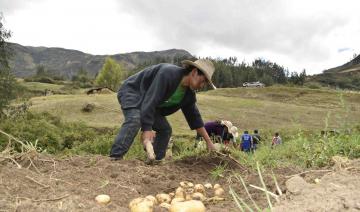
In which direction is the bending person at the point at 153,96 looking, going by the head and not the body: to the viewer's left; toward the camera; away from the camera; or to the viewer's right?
to the viewer's right

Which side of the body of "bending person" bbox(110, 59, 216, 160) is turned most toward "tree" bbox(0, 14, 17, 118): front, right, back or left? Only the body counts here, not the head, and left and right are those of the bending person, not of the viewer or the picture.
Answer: back

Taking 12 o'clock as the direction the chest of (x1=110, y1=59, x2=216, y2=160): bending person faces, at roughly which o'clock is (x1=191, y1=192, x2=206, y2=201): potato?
The potato is roughly at 1 o'clock from the bending person.

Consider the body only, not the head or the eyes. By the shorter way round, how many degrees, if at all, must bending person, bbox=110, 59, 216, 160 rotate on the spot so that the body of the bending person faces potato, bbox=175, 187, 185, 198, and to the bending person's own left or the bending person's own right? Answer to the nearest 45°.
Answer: approximately 45° to the bending person's own right

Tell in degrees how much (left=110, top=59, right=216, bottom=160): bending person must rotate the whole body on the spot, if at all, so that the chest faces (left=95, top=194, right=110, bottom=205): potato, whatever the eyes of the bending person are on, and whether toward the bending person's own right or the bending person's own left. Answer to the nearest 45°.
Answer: approximately 45° to the bending person's own right

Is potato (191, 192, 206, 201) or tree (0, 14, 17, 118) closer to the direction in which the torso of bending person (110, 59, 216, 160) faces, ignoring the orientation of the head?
the potato

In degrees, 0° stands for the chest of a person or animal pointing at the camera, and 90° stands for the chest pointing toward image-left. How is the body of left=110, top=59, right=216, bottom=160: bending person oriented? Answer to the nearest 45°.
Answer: approximately 315°
